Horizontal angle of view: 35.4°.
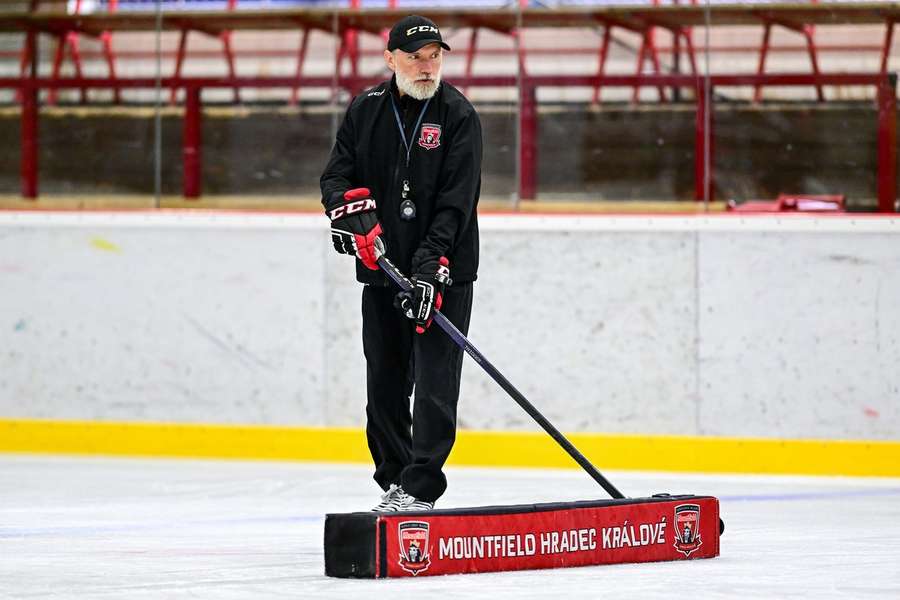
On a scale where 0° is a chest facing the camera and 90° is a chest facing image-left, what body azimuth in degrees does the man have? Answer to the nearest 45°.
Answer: approximately 0°

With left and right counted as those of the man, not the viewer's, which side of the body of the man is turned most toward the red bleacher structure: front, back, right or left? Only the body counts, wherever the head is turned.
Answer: back

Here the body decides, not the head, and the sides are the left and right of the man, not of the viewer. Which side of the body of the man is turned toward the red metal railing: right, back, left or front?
back
